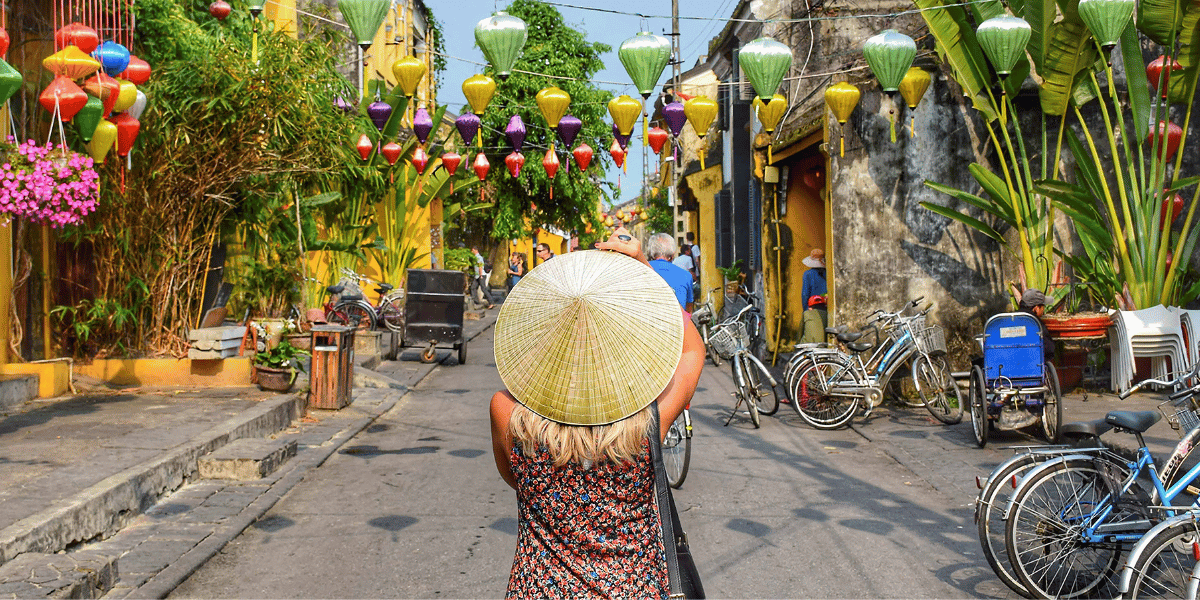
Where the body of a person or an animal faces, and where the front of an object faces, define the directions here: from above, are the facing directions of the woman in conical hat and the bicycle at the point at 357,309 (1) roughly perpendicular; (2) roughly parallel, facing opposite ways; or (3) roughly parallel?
roughly perpendicular

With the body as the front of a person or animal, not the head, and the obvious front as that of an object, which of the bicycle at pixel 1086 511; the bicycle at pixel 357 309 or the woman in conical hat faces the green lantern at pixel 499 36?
the woman in conical hat

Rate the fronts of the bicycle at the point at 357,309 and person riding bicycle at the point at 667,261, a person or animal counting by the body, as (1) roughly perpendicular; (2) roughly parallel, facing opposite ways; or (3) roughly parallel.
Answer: roughly perpendicular

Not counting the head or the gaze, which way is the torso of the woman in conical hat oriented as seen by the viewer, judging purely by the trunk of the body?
away from the camera

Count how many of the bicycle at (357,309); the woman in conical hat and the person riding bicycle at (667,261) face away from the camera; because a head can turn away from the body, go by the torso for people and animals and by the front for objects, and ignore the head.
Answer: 2

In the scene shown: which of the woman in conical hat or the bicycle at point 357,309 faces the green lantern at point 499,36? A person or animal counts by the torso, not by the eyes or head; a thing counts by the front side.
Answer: the woman in conical hat

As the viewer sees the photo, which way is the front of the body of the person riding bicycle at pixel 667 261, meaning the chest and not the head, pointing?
away from the camera

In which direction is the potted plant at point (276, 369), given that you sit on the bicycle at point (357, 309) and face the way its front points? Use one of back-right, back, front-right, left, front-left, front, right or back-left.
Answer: left

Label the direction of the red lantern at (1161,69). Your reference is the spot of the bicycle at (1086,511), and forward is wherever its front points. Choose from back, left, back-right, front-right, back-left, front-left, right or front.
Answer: front-left

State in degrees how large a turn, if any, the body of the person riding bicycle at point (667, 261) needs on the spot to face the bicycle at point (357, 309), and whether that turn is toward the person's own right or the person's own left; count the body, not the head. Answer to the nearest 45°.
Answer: approximately 45° to the person's own left

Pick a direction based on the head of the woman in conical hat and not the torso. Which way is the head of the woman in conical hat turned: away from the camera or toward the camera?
away from the camera

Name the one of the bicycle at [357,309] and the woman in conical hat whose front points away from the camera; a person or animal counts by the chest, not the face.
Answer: the woman in conical hat

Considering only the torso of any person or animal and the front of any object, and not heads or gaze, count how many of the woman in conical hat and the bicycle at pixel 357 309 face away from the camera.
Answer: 1

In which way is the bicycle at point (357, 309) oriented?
to the viewer's left
